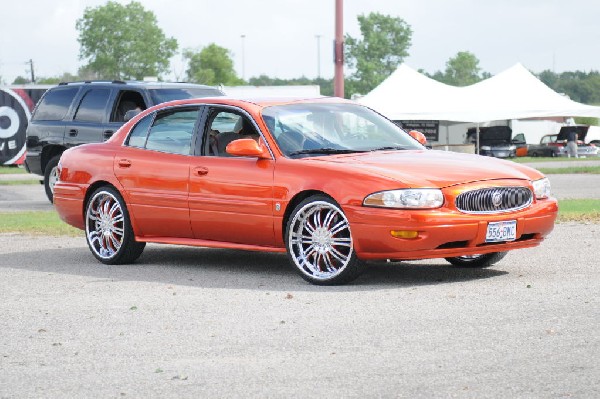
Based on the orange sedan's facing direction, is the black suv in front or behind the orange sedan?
behind

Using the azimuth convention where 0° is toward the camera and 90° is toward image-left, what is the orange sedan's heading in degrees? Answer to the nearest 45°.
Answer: approximately 315°

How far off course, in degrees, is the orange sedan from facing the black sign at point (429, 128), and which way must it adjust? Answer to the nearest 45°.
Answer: approximately 135° to its left

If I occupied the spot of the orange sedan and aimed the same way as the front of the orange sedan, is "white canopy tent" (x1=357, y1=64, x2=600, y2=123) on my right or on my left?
on my left

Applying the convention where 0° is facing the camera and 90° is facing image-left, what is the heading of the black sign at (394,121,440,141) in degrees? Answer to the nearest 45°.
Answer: approximately 0°
